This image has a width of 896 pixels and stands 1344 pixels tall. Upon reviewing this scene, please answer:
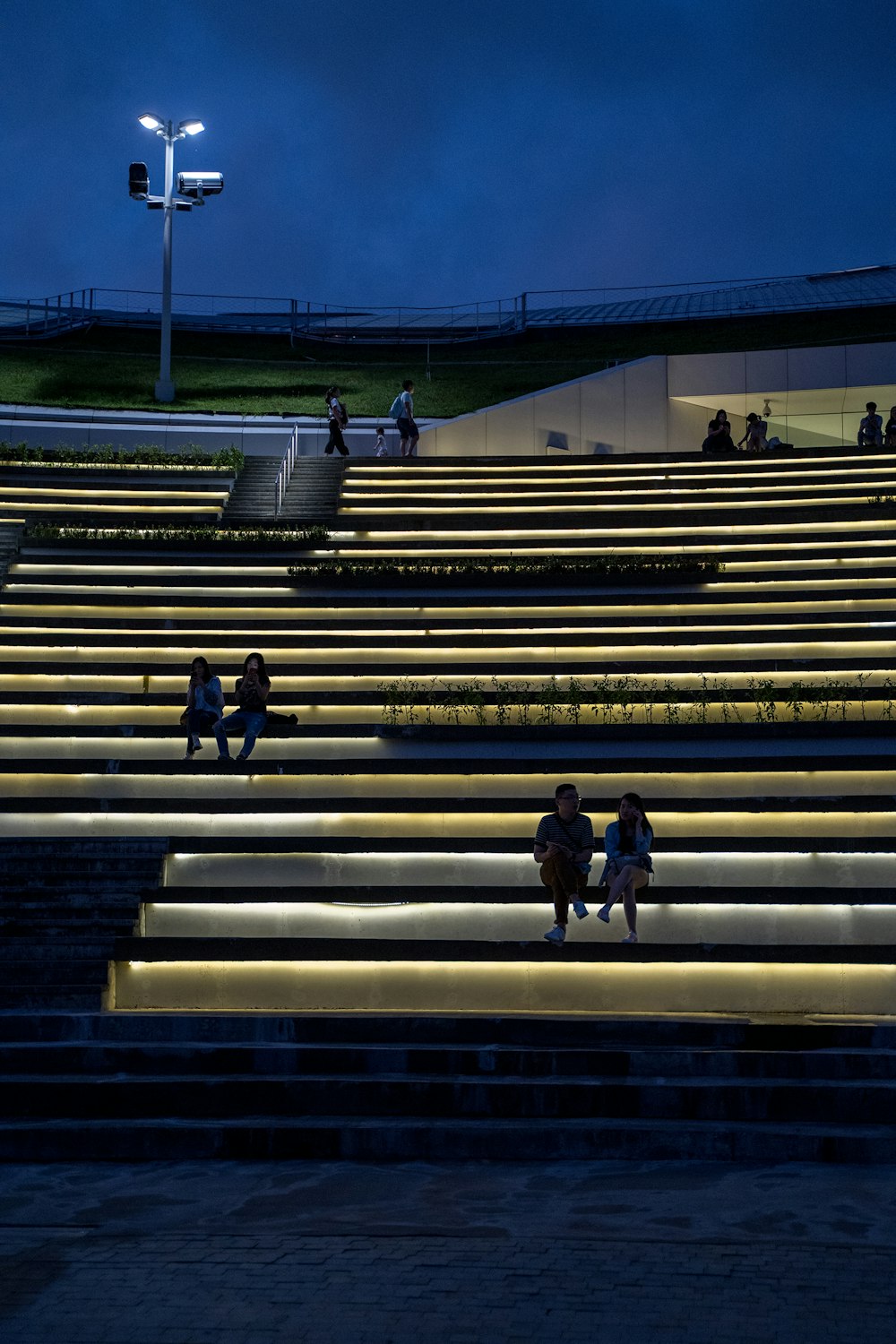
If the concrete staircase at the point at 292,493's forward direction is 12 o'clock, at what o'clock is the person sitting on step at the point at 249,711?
The person sitting on step is roughly at 12 o'clock from the concrete staircase.

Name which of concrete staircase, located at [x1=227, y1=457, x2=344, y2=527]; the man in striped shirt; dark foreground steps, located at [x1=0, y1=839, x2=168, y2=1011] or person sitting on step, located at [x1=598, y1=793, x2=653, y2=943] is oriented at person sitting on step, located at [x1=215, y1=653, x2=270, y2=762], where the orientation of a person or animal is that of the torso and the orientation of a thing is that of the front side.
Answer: the concrete staircase

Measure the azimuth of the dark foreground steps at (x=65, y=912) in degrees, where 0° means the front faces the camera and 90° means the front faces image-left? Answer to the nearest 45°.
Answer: approximately 0°

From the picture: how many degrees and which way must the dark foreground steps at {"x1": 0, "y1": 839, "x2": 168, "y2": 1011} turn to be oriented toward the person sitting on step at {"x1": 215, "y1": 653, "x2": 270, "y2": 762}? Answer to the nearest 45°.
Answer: approximately 135° to its left

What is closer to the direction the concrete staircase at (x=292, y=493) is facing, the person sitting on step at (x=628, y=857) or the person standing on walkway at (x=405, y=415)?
the person sitting on step

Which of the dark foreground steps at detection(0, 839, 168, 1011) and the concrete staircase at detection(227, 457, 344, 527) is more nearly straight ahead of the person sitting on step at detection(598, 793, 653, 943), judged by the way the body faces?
the dark foreground steps

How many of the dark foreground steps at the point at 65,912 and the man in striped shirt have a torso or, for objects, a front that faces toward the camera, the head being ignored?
2
